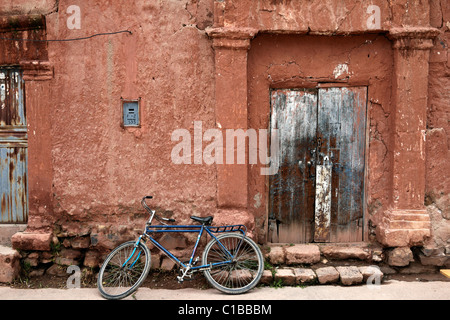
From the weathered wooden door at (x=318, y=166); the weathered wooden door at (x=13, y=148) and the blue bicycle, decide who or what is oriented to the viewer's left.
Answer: the blue bicycle

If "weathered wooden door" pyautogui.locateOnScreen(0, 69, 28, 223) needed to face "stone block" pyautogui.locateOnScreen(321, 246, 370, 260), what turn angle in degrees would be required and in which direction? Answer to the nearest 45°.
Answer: approximately 45° to its left

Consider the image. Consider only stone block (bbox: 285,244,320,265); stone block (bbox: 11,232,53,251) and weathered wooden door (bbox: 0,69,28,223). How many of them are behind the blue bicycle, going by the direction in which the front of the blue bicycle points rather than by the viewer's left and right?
1

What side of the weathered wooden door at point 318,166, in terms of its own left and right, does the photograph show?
front

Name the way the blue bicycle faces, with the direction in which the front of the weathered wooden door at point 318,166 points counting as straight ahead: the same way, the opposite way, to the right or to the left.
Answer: to the right

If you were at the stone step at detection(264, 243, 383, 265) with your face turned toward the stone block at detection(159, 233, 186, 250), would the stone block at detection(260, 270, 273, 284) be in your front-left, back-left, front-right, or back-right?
front-left

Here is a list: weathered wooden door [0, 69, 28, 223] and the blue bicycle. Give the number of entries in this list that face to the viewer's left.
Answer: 1

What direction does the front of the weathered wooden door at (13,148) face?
toward the camera

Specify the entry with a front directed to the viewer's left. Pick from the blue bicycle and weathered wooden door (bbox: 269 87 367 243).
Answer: the blue bicycle

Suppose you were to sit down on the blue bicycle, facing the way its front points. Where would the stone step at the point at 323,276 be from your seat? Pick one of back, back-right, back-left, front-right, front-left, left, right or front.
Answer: back

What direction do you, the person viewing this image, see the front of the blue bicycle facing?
facing to the left of the viewer

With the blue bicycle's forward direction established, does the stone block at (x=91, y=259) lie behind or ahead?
ahead

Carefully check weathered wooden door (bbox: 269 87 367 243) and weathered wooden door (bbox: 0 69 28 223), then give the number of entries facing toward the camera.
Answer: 2

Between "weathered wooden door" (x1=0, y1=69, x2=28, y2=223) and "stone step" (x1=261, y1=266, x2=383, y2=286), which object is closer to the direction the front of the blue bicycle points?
the weathered wooden door

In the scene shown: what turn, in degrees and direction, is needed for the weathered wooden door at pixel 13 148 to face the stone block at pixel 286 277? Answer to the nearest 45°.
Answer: approximately 45° to its left

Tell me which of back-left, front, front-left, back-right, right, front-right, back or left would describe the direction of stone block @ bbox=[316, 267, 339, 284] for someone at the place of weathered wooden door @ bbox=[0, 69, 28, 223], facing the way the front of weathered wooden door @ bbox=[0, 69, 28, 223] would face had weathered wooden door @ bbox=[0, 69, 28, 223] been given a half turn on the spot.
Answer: back-right
